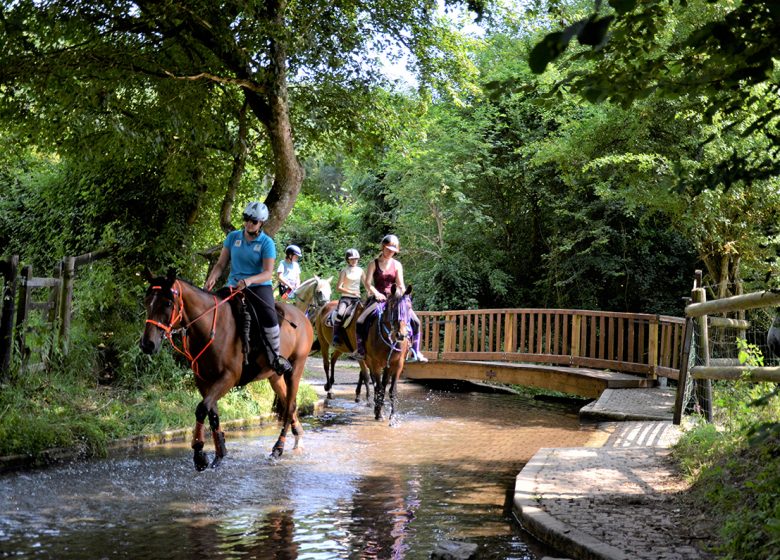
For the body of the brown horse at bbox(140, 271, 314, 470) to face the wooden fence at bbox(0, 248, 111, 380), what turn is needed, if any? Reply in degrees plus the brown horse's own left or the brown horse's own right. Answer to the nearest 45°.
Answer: approximately 90° to the brown horse's own right

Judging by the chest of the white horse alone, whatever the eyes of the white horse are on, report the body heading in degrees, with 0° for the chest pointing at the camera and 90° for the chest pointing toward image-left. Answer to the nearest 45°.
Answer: approximately 315°

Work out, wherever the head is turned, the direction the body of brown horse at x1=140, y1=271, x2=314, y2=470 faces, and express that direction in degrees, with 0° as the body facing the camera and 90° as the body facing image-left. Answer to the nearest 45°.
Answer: approximately 45°

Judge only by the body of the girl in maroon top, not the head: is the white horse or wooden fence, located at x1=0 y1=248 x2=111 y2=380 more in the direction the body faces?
the wooden fence

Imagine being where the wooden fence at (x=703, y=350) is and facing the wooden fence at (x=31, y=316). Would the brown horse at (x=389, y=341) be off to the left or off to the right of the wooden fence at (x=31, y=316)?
right

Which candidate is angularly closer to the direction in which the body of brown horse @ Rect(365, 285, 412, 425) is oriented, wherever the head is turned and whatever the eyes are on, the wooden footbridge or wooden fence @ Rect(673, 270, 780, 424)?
the wooden fence

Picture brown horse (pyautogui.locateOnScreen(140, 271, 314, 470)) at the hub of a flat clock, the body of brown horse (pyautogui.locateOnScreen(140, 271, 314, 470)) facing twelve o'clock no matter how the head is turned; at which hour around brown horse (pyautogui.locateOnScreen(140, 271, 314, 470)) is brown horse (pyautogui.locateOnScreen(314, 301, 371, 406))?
brown horse (pyautogui.locateOnScreen(314, 301, 371, 406)) is roughly at 5 o'clock from brown horse (pyautogui.locateOnScreen(140, 271, 314, 470)).

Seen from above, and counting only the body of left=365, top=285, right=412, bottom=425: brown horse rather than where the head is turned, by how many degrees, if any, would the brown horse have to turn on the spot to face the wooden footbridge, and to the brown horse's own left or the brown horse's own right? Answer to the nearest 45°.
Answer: approximately 135° to the brown horse's own left

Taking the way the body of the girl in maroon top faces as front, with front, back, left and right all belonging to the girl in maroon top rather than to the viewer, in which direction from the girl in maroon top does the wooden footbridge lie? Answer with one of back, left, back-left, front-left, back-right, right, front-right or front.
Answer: back-left

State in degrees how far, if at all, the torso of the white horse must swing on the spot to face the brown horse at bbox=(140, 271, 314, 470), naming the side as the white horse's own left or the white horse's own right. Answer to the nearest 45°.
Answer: approximately 45° to the white horse's own right
